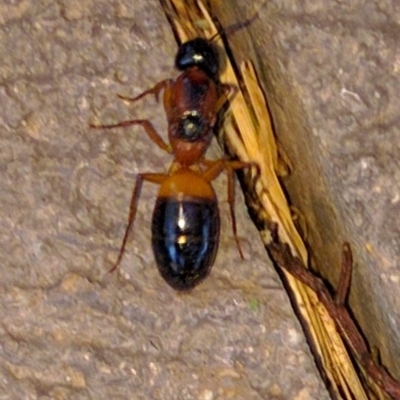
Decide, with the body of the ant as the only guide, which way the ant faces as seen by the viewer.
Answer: away from the camera
